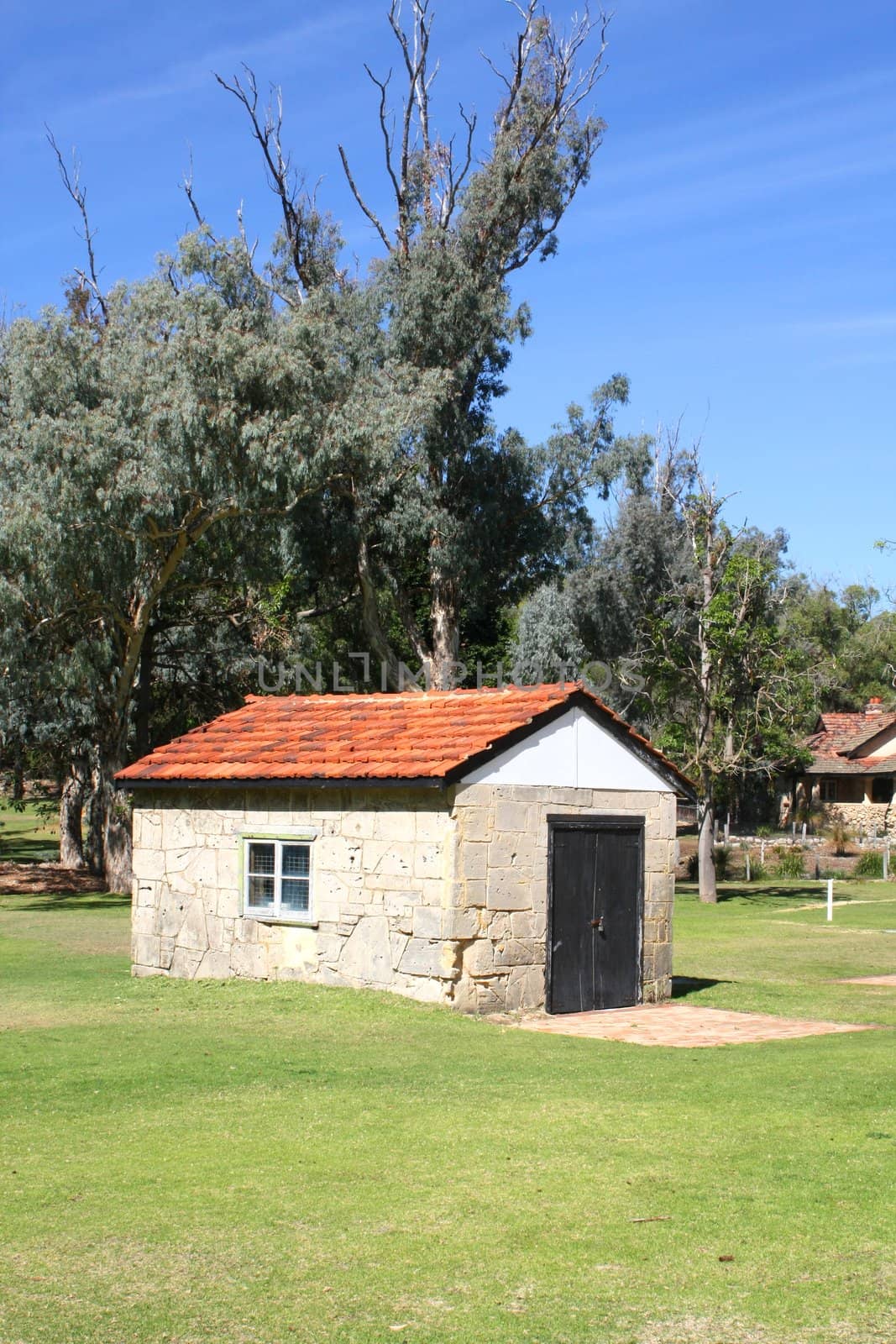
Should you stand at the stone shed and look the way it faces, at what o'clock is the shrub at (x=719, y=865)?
The shrub is roughly at 8 o'clock from the stone shed.

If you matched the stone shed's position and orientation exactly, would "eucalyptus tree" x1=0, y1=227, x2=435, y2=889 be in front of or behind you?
behind

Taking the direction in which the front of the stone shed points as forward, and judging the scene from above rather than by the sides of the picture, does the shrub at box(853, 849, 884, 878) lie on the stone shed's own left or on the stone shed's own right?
on the stone shed's own left

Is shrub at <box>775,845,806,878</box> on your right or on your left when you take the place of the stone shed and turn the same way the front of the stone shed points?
on your left

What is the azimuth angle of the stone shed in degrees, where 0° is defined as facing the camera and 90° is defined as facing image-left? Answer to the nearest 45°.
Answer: approximately 315°

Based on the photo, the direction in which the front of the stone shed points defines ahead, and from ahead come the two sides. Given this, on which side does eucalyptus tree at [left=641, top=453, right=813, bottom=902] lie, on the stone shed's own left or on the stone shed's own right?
on the stone shed's own left
